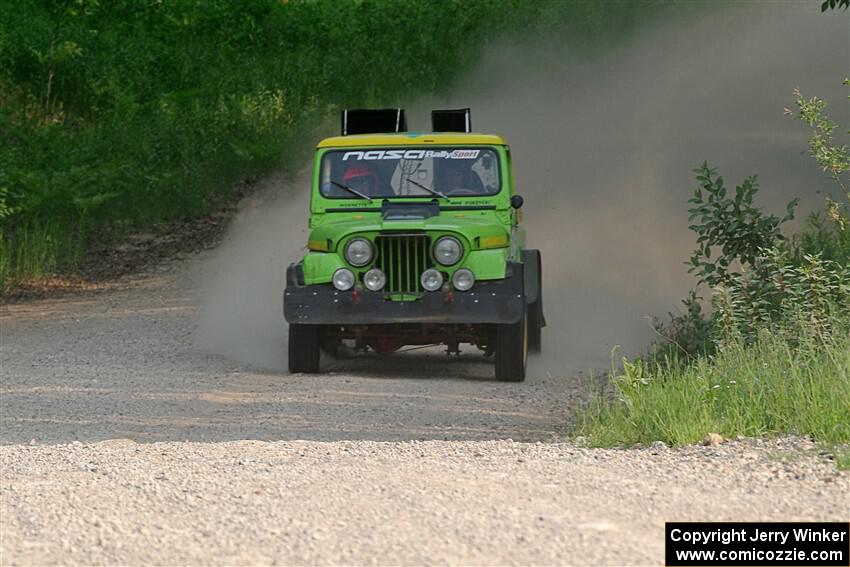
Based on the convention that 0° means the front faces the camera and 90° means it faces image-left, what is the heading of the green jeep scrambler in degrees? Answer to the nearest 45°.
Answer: approximately 0°
